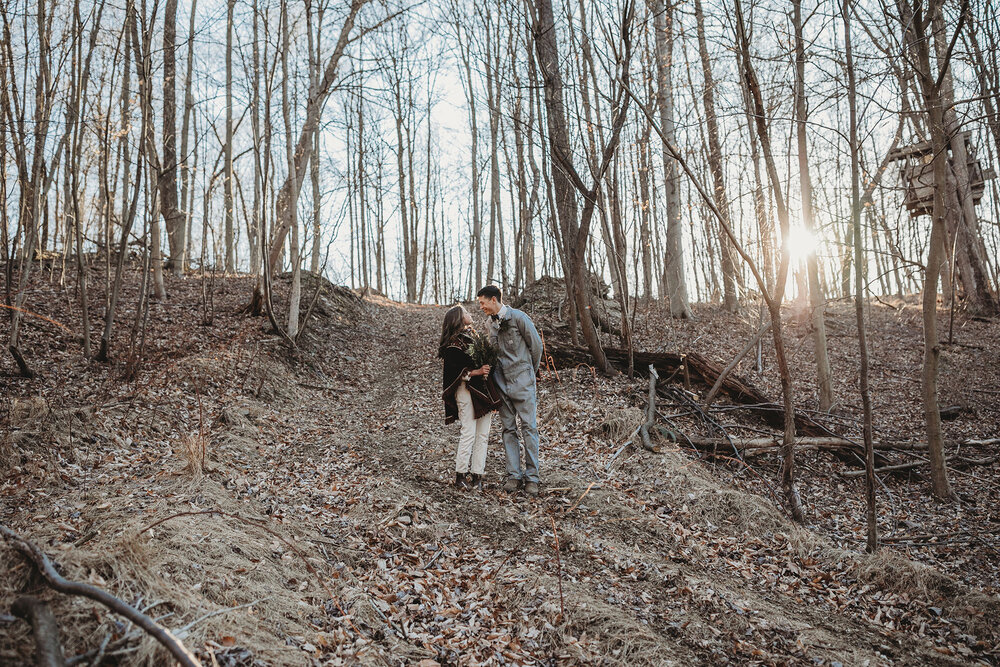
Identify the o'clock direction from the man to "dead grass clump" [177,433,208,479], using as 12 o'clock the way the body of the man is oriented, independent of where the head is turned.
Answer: The dead grass clump is roughly at 1 o'clock from the man.

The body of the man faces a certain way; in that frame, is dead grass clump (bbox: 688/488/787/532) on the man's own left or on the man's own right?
on the man's own left

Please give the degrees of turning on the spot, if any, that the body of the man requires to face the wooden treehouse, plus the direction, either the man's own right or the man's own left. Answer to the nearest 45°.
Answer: approximately 180°

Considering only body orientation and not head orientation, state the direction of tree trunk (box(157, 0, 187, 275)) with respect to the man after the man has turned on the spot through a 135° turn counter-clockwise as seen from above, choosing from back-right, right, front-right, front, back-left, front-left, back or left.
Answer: back-left

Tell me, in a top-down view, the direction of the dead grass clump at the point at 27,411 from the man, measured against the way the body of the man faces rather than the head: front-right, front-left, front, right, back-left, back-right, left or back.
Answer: front-right

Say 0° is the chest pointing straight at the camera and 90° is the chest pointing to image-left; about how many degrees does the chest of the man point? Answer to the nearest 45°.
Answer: approximately 45°

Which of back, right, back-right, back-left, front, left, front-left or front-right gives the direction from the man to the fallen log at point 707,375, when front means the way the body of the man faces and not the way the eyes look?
back

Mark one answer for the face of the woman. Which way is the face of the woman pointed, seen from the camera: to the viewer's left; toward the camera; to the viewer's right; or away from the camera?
to the viewer's right

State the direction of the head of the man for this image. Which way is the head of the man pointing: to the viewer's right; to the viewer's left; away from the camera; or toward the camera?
to the viewer's left
